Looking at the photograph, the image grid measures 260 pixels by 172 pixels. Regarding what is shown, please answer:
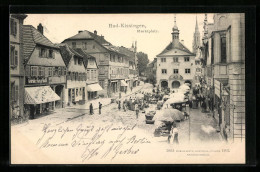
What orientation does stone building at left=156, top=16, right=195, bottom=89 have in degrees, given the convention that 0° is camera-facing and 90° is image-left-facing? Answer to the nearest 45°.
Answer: approximately 0°
